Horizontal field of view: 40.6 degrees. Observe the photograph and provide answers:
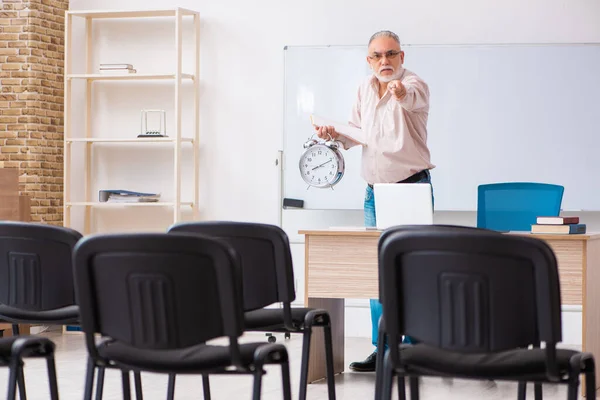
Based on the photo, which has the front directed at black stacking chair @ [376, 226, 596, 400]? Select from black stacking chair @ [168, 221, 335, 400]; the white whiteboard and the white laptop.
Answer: the white whiteboard

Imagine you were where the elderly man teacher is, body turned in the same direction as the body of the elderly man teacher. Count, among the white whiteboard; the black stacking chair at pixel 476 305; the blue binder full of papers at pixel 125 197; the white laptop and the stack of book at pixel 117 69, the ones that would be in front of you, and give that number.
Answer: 2

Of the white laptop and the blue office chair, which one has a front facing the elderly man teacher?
the white laptop

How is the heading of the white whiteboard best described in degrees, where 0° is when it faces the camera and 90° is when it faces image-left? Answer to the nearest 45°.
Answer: approximately 0°

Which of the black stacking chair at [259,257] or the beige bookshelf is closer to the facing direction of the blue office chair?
the black stacking chair

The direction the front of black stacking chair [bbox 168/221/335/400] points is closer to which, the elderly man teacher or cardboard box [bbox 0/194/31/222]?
the elderly man teacher

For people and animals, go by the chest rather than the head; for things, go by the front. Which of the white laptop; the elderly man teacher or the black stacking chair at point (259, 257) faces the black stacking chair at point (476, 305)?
the elderly man teacher

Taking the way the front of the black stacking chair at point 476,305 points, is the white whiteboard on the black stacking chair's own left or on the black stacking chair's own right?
on the black stacking chair's own left

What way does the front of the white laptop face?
away from the camera

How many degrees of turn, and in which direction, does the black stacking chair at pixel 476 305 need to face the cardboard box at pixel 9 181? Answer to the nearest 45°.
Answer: approximately 90° to its left

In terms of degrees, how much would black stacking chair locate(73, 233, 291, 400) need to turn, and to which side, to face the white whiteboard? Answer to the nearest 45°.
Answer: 0° — it already faces it
